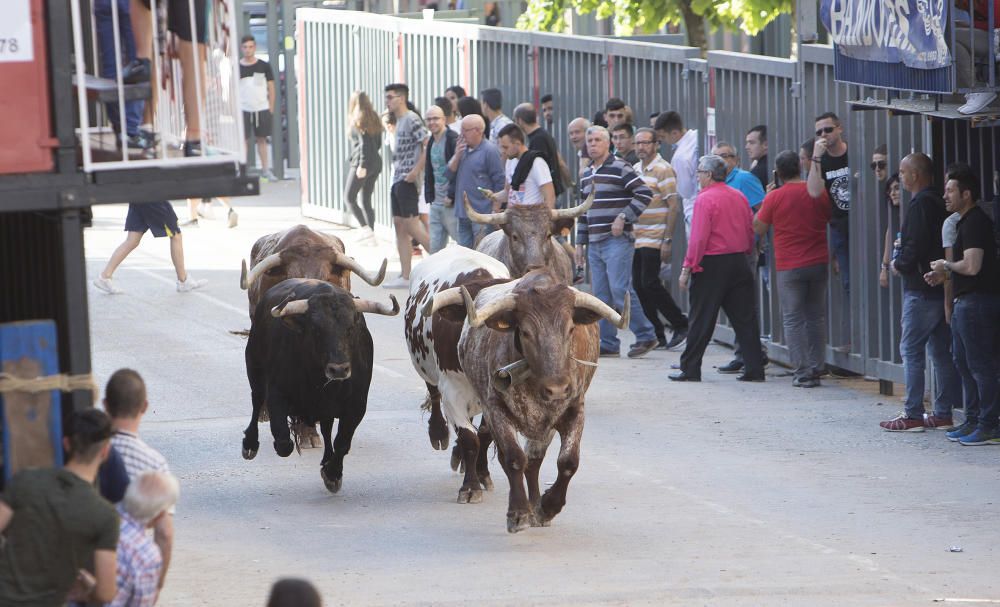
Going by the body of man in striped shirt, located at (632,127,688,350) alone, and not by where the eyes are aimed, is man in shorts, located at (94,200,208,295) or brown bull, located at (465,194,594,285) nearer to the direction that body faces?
the brown bull

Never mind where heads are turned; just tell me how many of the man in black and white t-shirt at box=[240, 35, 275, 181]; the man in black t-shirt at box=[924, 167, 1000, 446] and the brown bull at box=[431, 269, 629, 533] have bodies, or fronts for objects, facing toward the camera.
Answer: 2

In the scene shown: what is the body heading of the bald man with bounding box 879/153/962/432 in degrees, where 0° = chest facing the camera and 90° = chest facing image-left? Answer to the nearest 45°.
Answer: approximately 90°

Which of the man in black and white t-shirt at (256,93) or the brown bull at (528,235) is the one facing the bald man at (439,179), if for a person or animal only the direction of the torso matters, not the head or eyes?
the man in black and white t-shirt

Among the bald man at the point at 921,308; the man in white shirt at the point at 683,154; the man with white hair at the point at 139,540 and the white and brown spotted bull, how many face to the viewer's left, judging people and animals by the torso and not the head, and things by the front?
2

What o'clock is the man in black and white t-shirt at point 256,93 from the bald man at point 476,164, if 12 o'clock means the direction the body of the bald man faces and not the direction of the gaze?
The man in black and white t-shirt is roughly at 4 o'clock from the bald man.

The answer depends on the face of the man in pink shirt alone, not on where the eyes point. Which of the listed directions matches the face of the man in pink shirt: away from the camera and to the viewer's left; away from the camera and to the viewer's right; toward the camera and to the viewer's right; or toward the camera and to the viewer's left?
away from the camera and to the viewer's left

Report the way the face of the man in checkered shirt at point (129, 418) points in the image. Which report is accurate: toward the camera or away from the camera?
away from the camera
